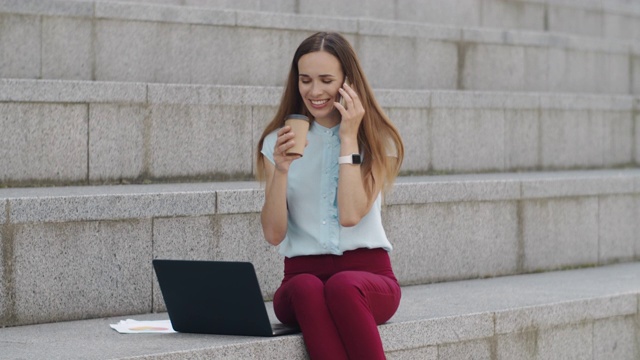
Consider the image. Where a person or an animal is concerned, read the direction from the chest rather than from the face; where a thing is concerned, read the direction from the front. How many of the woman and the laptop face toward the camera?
1

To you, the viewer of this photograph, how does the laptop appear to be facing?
facing away from the viewer and to the right of the viewer

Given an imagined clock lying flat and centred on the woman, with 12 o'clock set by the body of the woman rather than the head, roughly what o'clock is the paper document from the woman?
The paper document is roughly at 3 o'clock from the woman.

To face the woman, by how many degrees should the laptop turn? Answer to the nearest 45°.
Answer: approximately 45° to its right

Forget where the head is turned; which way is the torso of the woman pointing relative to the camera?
toward the camera

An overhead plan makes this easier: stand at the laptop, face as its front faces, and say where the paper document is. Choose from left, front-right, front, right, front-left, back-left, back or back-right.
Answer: left

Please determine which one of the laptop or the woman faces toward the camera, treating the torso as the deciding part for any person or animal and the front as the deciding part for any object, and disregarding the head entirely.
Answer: the woman
